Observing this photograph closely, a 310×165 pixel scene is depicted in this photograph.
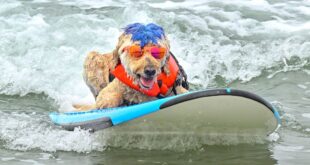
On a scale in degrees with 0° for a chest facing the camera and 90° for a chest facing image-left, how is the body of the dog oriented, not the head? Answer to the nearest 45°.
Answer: approximately 315°
